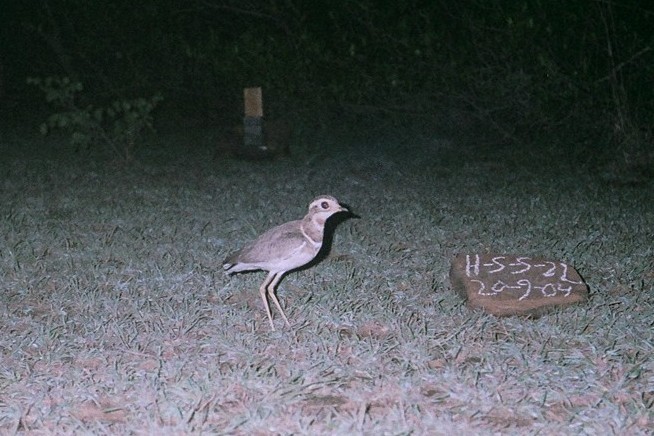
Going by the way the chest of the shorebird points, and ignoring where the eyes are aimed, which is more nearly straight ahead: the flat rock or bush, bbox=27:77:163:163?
the flat rock

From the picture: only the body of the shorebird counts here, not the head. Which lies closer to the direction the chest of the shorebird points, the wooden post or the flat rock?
the flat rock

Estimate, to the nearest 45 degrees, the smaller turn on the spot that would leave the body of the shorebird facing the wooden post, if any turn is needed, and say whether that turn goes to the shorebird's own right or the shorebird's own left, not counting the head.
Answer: approximately 90° to the shorebird's own left

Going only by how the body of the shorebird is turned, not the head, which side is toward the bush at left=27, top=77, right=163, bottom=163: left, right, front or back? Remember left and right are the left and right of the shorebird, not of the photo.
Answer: left

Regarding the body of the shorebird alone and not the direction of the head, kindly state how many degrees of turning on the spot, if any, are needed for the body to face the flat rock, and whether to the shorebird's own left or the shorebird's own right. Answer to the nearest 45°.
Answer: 0° — it already faces it

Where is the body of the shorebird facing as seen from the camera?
to the viewer's right
